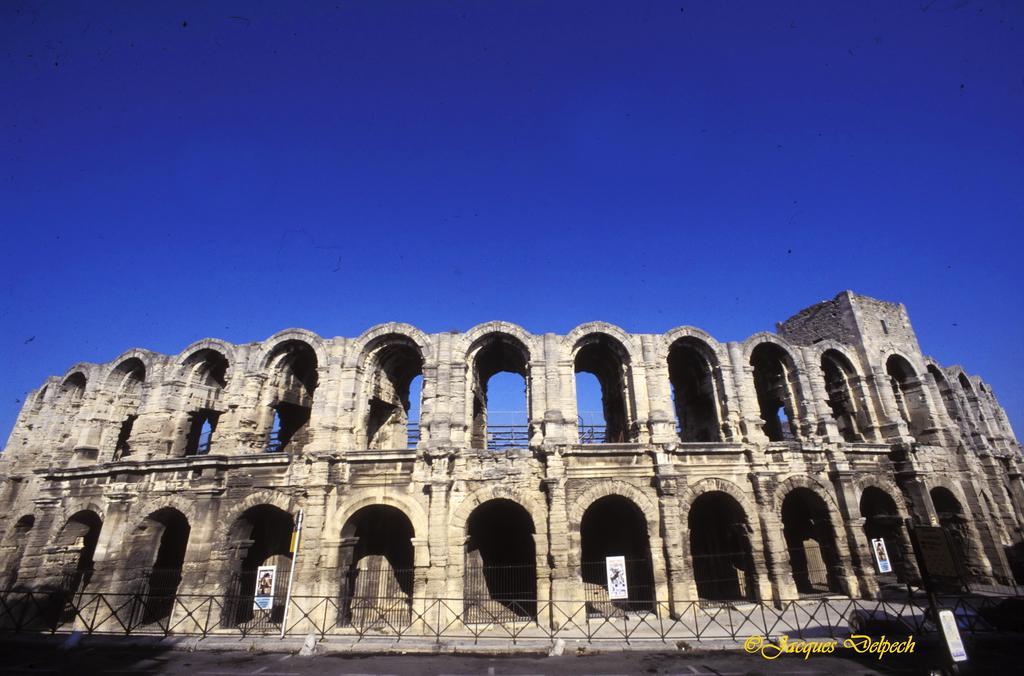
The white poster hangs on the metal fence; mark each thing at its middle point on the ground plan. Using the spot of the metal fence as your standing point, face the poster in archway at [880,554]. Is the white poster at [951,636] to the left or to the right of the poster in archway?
right

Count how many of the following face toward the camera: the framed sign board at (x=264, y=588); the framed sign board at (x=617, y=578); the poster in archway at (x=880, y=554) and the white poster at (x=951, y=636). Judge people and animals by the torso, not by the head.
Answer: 4

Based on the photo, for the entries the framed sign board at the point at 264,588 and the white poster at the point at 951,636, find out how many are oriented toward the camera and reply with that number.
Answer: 2

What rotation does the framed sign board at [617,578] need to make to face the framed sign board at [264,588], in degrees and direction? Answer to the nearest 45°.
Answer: approximately 90° to its right

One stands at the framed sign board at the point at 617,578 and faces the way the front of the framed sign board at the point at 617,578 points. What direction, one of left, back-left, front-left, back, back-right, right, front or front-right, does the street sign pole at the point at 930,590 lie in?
front-left

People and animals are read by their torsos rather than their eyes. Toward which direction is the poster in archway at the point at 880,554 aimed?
toward the camera

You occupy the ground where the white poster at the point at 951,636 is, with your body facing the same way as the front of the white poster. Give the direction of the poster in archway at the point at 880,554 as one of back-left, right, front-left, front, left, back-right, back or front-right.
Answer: back

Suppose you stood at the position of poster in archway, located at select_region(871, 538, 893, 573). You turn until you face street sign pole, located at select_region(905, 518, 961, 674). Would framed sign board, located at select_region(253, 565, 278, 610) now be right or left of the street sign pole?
right

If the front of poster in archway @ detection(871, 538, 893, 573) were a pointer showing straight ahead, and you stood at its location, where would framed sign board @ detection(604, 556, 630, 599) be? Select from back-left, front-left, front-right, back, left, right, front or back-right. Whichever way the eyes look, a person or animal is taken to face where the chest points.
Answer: front-right

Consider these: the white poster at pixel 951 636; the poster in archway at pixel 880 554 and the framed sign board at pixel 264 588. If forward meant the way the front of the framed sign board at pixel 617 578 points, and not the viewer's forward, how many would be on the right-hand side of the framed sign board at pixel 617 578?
1

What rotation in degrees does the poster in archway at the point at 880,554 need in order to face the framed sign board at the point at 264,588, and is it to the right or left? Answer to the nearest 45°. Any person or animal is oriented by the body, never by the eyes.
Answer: approximately 45° to its right

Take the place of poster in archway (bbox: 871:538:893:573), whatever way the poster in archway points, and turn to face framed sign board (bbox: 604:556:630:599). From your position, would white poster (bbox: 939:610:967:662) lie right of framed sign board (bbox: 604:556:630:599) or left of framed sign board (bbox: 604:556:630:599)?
left

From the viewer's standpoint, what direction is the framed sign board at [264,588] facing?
toward the camera

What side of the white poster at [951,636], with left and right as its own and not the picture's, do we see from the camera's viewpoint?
front

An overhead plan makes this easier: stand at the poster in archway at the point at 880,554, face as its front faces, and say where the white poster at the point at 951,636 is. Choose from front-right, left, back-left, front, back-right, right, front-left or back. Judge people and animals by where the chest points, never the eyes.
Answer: front

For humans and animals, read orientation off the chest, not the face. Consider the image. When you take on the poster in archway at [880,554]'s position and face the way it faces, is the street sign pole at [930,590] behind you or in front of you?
in front

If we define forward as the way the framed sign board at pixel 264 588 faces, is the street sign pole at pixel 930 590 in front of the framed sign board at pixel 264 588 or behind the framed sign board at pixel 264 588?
in front
